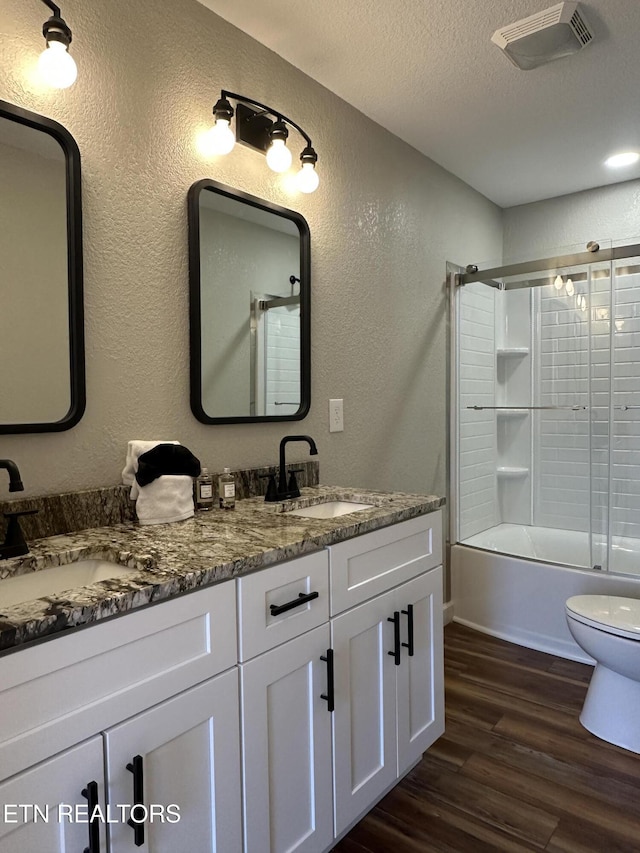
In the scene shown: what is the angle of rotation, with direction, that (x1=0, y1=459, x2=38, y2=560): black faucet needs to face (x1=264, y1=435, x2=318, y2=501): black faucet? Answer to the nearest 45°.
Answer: approximately 90° to its left

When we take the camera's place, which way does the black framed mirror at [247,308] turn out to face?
facing the viewer and to the right of the viewer

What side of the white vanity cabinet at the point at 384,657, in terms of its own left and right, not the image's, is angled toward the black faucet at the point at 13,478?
right

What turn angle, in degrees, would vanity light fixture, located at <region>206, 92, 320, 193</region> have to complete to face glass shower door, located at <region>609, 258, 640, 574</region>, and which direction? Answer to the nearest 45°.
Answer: approximately 45° to its left

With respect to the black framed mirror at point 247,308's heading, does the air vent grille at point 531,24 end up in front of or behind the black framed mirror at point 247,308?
in front

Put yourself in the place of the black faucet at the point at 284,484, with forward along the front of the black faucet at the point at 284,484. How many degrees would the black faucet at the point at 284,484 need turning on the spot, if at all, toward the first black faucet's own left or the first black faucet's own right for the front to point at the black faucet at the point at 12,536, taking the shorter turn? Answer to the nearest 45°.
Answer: approximately 90° to the first black faucet's own right

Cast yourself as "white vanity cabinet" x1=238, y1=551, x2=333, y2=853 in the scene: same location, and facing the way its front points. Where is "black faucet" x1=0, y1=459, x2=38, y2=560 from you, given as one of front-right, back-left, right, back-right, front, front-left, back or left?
back-right
